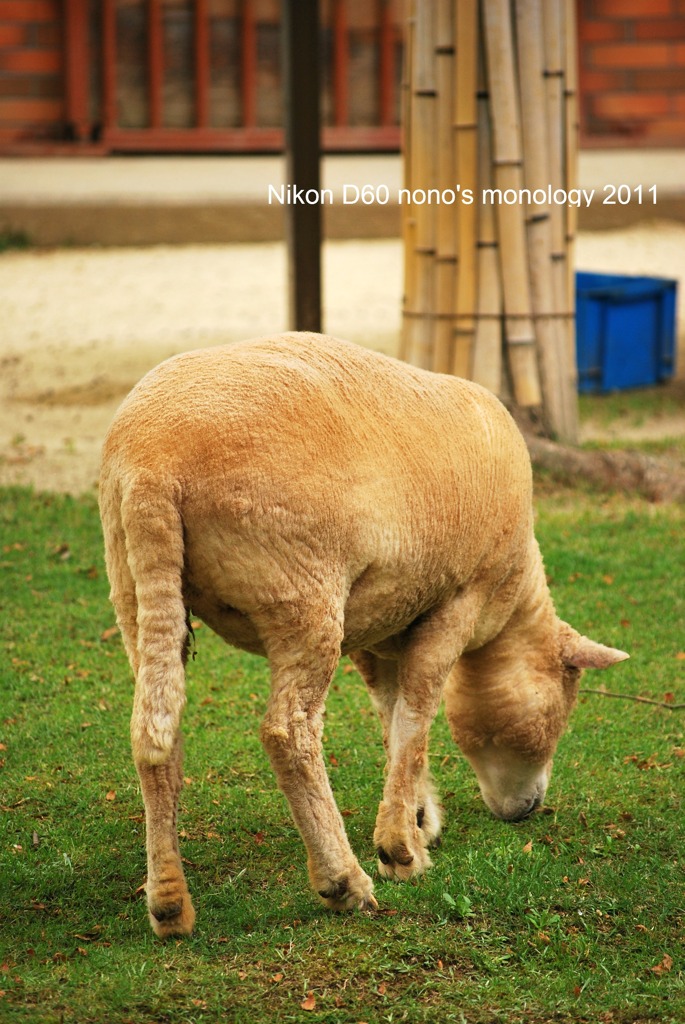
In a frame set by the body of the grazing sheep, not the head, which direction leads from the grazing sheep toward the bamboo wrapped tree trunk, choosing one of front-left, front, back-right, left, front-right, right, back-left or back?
front-left

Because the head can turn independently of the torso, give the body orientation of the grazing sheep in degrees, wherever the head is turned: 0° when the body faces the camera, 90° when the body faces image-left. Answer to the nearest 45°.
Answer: approximately 225°
